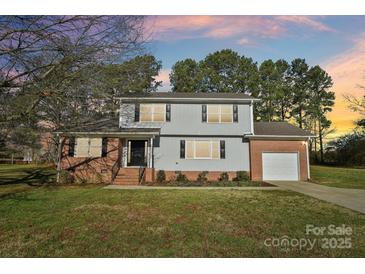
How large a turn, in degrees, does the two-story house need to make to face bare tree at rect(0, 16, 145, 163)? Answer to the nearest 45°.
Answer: approximately 45° to its right

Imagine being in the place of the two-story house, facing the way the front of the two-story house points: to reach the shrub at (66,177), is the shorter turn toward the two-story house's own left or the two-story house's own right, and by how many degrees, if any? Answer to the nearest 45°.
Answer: approximately 90° to the two-story house's own right

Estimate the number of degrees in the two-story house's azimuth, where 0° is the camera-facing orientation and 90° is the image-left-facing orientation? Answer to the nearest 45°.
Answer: approximately 0°
